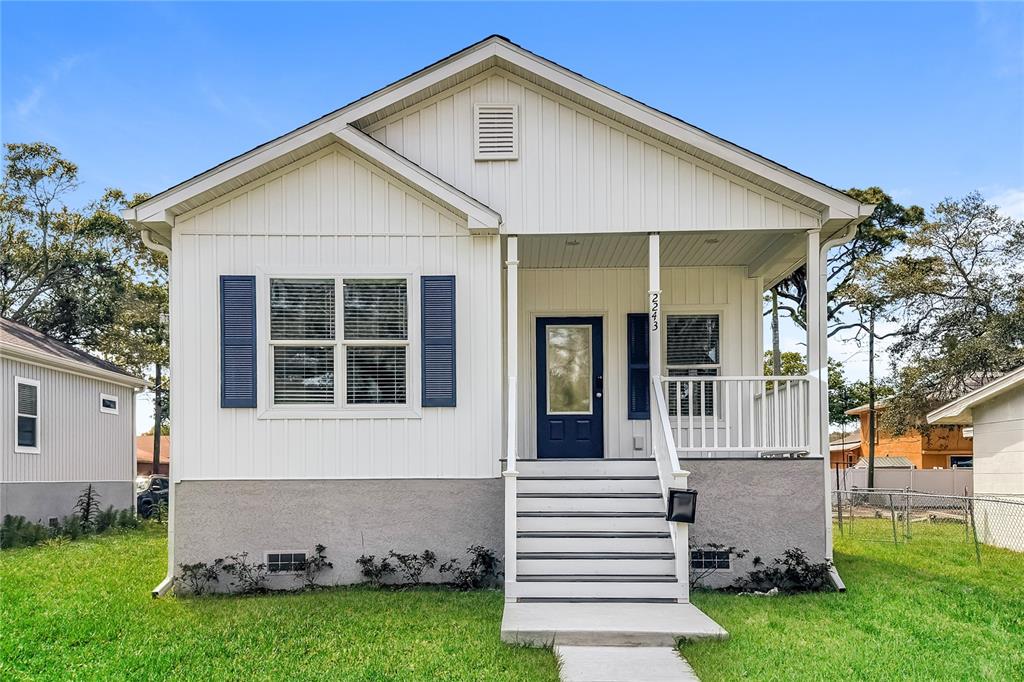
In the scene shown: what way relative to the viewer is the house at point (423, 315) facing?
toward the camera

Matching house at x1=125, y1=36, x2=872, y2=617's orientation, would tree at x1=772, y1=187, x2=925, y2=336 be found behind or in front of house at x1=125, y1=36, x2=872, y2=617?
behind

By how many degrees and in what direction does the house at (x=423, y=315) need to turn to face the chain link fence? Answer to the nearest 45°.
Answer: approximately 135° to its left
